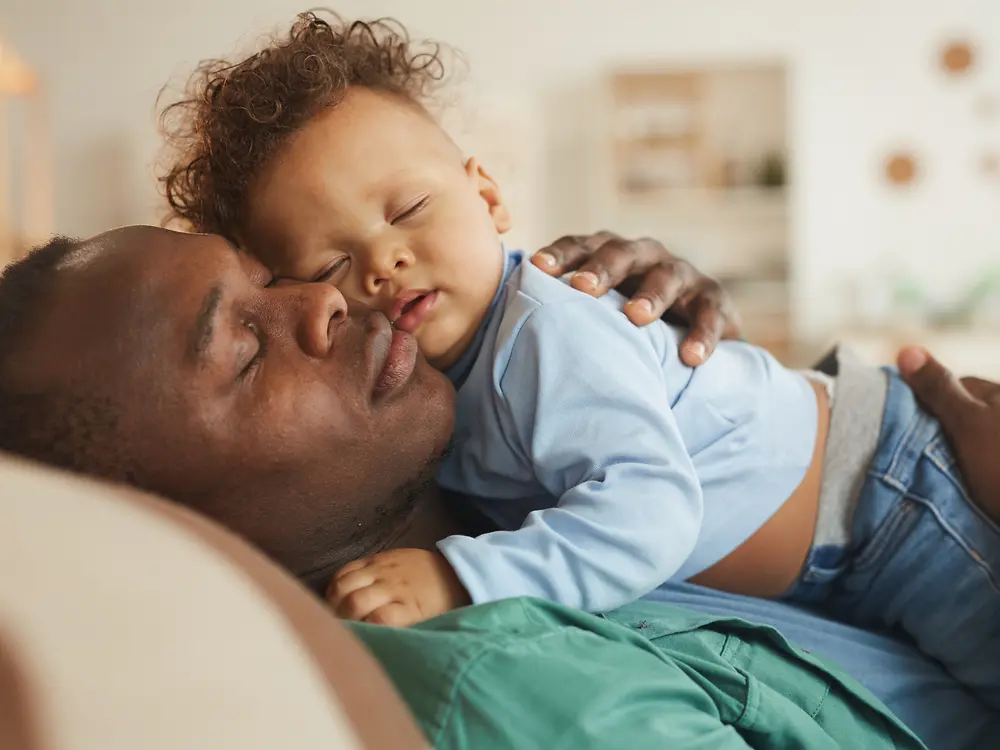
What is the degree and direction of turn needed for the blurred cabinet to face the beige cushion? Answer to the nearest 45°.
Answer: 0° — it already faces it

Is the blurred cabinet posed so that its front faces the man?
yes

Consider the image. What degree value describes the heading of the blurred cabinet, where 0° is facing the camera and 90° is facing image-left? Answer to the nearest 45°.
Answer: approximately 0°
